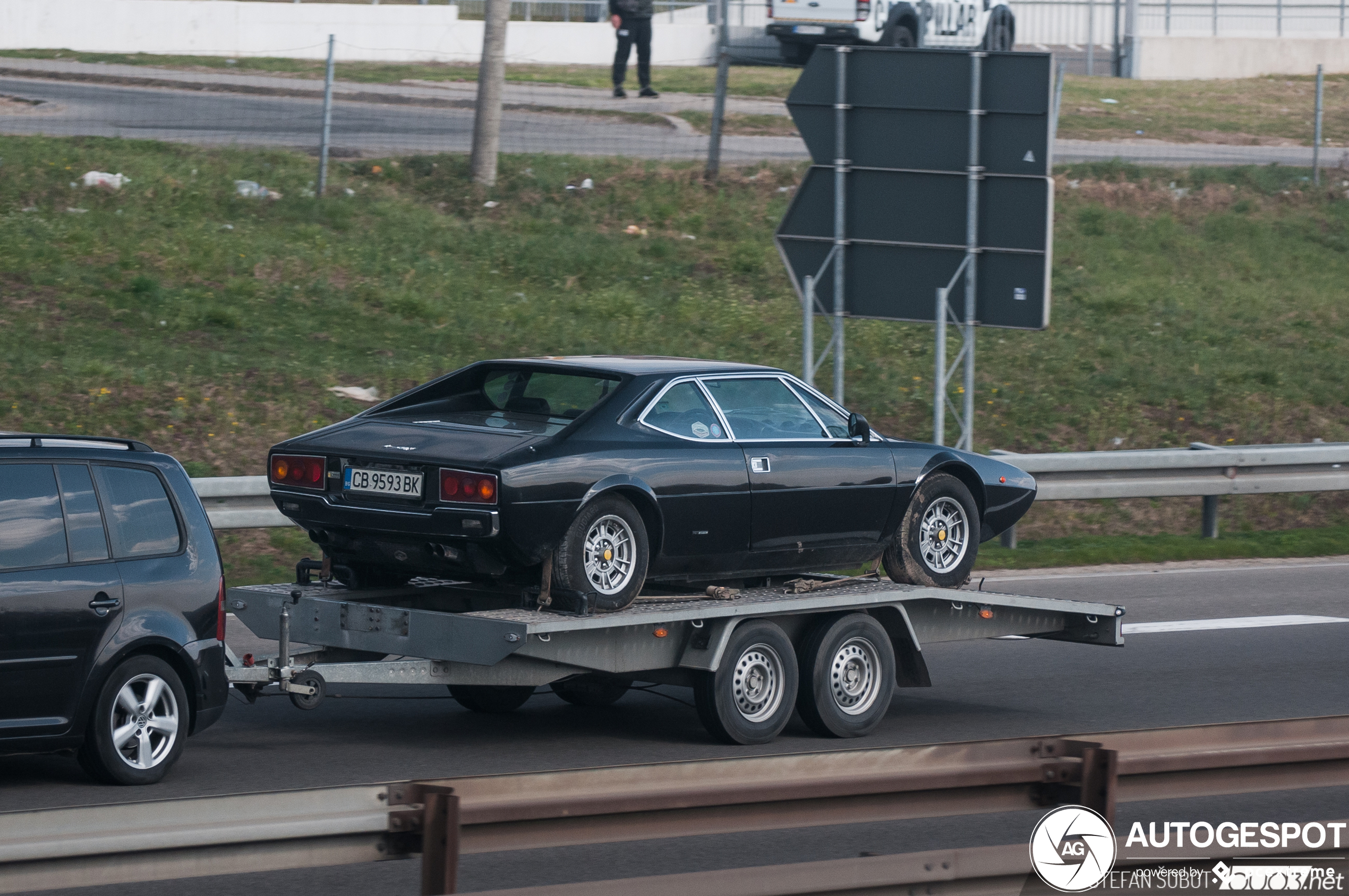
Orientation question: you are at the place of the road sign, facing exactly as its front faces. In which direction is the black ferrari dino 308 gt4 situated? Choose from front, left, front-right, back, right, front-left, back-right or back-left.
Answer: back-right

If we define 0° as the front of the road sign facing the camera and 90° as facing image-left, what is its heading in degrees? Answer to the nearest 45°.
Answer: approximately 225°

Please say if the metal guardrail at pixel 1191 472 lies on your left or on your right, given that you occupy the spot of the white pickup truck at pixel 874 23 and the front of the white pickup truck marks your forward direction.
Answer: on your right

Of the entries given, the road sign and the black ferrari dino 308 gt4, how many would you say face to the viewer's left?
0

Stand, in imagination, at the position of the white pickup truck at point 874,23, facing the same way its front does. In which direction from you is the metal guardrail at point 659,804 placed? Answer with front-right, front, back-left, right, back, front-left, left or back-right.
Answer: back-right

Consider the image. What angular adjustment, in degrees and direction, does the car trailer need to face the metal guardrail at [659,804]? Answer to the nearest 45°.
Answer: approximately 45° to its left

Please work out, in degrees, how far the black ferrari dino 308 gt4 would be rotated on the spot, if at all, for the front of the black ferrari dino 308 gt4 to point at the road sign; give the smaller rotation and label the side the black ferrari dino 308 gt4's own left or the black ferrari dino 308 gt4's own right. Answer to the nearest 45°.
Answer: approximately 45° to the black ferrari dino 308 gt4's own left

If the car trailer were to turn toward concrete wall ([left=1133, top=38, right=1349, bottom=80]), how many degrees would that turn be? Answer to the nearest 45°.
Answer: approximately 135° to its right

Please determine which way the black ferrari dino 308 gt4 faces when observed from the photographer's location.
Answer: facing away from the viewer and to the right of the viewer

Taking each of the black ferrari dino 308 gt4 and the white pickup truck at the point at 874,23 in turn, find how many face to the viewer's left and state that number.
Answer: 0

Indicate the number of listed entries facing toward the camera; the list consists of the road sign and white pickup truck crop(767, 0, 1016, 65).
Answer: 0
